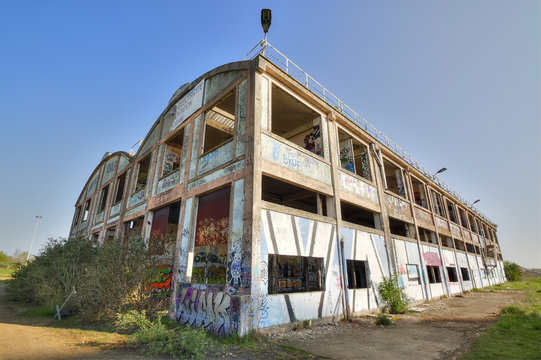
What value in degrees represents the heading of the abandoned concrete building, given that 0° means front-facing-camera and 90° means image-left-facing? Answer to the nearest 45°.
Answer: approximately 45°

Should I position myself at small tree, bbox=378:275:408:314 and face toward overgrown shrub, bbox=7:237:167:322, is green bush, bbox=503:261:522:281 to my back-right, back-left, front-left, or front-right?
back-right

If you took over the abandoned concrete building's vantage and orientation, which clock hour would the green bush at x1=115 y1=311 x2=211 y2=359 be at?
The green bush is roughly at 11 o'clock from the abandoned concrete building.

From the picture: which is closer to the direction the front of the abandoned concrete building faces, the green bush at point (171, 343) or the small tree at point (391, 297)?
the green bush
